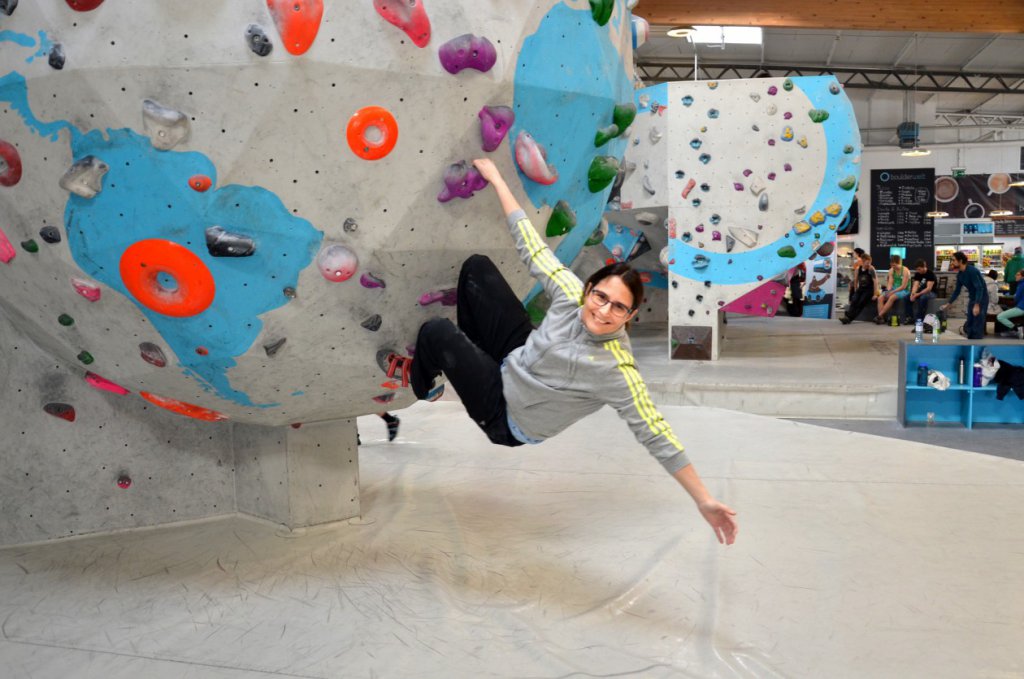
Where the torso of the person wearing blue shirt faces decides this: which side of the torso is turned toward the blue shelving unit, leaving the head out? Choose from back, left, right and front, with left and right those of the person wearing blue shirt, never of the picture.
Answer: left

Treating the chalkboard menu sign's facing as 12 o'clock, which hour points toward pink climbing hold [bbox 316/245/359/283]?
The pink climbing hold is roughly at 12 o'clock from the chalkboard menu sign.

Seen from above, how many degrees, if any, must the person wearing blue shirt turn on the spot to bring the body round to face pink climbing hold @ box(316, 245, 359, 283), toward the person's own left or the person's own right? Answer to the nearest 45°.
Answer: approximately 90° to the person's own left

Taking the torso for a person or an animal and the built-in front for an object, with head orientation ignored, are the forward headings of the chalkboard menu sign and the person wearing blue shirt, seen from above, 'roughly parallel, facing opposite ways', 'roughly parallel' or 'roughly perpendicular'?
roughly perpendicular

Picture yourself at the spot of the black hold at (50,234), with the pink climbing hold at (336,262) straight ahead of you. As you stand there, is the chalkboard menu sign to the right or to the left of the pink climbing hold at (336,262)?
left

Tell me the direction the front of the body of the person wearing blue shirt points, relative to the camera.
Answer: to the viewer's left

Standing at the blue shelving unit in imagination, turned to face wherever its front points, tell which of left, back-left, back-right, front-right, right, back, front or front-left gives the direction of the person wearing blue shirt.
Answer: back

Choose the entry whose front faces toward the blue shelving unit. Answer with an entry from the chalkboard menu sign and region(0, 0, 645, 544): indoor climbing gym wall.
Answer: the chalkboard menu sign
